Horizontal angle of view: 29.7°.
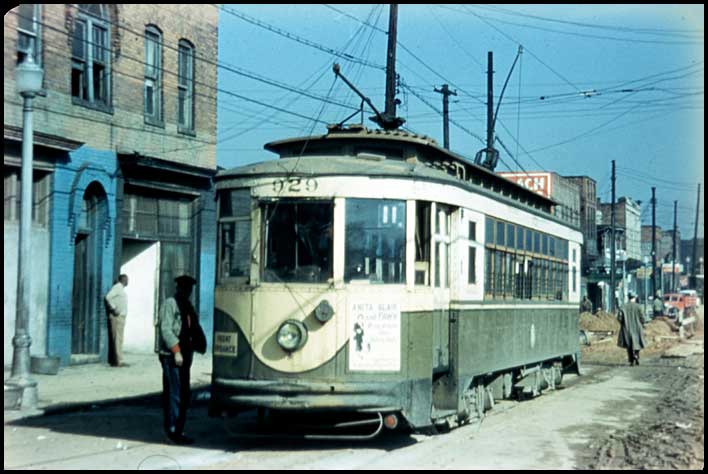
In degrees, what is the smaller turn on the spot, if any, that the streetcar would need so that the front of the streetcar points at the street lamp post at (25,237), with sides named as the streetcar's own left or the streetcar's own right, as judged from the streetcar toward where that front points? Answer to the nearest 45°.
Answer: approximately 90° to the streetcar's own right

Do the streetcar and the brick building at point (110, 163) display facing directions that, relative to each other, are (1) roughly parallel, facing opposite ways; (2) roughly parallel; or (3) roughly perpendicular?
roughly perpendicular

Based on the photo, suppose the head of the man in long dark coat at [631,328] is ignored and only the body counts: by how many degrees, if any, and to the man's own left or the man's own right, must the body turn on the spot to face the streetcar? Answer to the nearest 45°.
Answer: approximately 180°

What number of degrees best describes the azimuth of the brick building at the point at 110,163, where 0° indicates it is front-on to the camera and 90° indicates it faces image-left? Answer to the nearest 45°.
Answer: approximately 315°

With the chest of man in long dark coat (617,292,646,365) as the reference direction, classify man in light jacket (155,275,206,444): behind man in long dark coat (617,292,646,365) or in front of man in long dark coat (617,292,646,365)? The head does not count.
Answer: behind

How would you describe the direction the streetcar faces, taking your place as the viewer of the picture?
facing the viewer and to the left of the viewer

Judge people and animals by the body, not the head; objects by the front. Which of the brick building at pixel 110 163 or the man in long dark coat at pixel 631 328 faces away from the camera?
the man in long dark coat

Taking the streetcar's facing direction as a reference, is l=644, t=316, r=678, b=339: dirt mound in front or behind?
behind

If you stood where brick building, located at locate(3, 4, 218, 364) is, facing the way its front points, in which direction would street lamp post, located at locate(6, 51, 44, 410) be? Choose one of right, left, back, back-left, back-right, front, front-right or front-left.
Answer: front-right

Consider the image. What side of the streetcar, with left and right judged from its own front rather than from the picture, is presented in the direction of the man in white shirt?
right

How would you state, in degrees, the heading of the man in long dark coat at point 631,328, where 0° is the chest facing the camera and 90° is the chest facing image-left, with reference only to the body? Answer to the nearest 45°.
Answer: approximately 180°

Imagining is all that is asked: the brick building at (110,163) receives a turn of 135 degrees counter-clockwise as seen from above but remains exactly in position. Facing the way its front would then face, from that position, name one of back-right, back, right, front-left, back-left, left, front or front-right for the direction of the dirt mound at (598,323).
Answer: front-right
